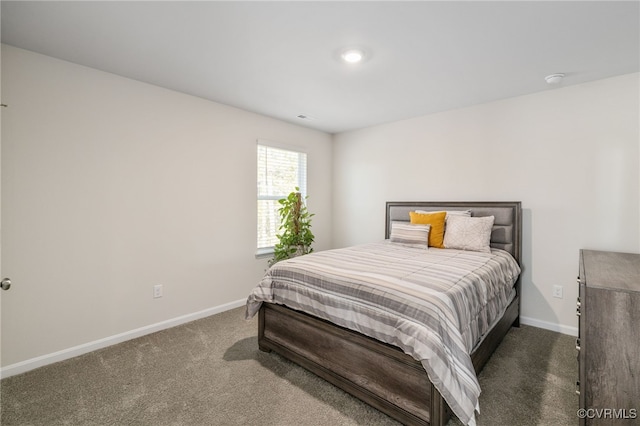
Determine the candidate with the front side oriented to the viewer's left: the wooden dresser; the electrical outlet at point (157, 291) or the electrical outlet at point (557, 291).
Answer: the wooden dresser

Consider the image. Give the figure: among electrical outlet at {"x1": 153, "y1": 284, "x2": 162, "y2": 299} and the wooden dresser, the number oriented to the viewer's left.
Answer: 1

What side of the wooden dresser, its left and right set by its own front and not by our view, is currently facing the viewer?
left

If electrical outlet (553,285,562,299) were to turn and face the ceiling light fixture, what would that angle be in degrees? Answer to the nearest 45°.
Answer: approximately 45° to its right

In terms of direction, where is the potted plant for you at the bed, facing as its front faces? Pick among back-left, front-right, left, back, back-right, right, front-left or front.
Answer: right

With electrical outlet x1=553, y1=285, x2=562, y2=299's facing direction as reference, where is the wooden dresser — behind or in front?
in front

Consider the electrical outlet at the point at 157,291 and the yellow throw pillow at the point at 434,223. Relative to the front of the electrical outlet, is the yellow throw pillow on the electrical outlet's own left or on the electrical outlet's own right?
on the electrical outlet's own left

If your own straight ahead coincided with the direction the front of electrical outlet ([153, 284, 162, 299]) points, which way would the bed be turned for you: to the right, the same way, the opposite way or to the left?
to the right

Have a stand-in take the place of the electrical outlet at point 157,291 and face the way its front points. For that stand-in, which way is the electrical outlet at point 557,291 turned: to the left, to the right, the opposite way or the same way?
to the right

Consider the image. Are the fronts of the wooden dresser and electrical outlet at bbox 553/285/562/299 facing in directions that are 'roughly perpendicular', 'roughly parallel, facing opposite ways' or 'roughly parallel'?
roughly perpendicular

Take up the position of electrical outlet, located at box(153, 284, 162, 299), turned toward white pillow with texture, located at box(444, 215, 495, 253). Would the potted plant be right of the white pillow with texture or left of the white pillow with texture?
left

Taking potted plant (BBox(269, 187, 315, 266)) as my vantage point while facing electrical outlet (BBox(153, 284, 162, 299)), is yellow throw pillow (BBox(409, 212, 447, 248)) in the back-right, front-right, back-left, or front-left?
back-left
